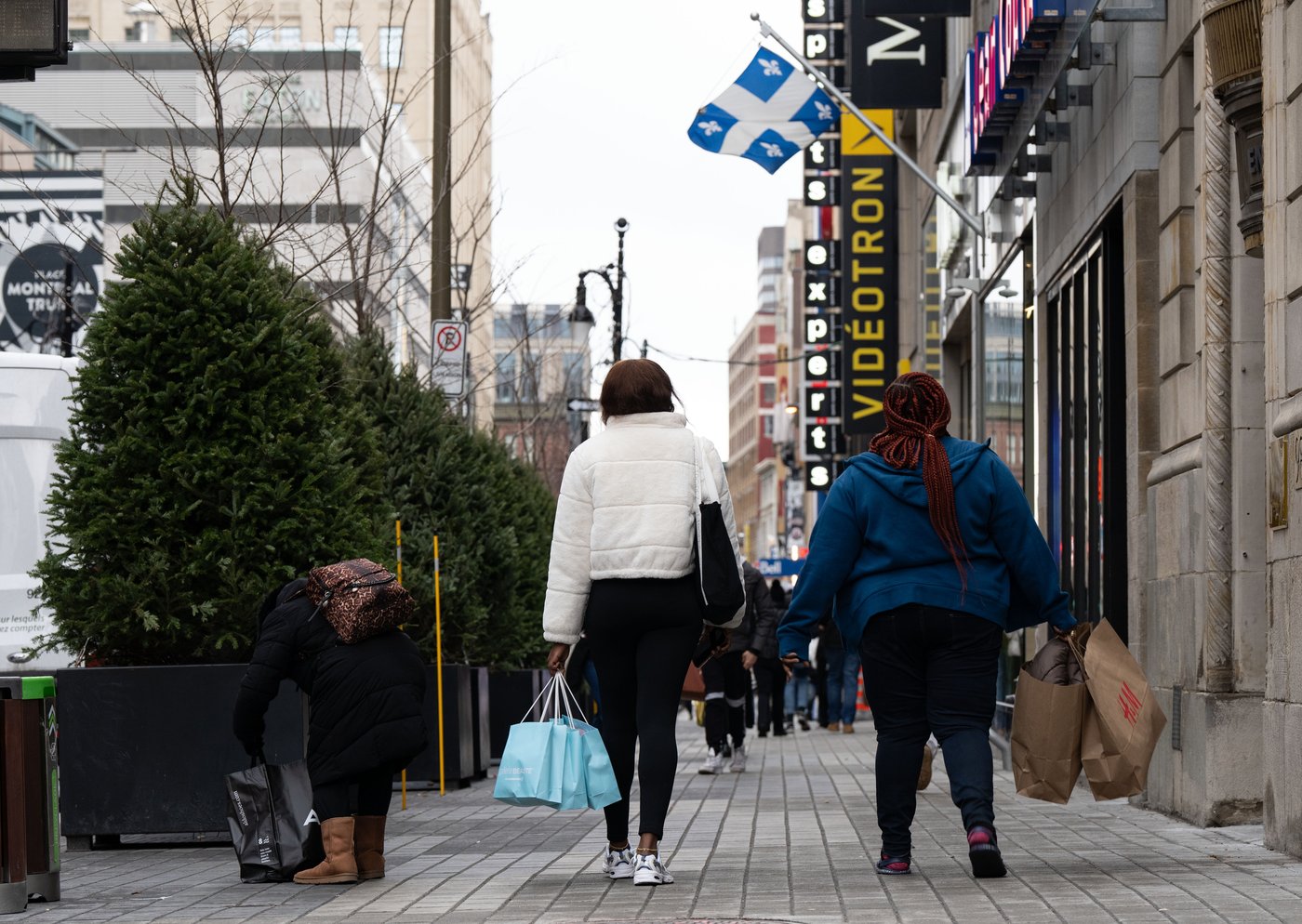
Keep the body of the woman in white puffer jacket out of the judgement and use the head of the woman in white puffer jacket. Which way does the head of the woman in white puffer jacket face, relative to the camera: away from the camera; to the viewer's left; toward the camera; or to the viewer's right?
away from the camera

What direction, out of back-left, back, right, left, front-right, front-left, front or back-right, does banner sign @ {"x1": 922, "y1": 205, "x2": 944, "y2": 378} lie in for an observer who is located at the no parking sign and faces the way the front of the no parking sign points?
back-left

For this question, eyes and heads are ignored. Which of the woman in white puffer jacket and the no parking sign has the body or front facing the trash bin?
the no parking sign

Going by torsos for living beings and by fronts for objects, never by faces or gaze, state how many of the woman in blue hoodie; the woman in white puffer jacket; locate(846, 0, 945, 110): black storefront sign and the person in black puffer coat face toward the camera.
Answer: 1

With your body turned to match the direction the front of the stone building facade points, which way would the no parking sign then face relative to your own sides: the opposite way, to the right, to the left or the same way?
to the left

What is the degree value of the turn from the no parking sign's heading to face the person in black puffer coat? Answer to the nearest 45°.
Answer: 0° — it already faces them

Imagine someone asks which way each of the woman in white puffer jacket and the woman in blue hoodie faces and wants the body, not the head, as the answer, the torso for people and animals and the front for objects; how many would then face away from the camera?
2

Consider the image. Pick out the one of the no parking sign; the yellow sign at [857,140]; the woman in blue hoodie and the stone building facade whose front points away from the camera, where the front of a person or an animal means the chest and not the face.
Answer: the woman in blue hoodie

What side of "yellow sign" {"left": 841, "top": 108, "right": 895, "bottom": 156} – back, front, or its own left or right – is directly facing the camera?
front

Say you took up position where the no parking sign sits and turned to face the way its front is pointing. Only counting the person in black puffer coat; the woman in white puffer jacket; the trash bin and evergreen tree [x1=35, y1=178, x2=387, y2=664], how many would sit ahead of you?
4

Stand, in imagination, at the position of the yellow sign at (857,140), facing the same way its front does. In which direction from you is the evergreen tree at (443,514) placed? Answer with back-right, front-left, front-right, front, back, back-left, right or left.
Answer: front

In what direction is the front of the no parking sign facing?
toward the camera

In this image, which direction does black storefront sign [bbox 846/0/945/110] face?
toward the camera

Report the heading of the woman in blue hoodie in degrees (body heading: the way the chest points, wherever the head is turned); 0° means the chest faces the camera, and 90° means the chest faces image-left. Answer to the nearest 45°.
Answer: approximately 180°

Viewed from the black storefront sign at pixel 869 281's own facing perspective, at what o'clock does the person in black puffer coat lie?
The person in black puffer coat is roughly at 12 o'clock from the black storefront sign.

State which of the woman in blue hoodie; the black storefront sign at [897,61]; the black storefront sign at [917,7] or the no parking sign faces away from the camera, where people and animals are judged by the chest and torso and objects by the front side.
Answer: the woman in blue hoodie
